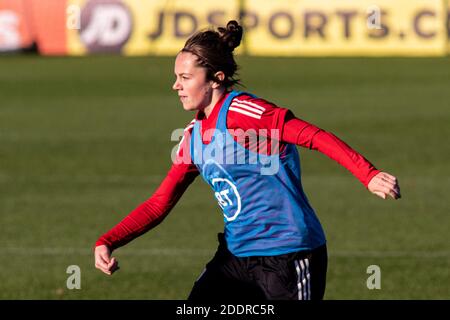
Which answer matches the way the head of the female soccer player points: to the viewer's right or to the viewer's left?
to the viewer's left

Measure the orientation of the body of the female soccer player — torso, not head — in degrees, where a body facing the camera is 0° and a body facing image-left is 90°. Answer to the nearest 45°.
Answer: approximately 45°
